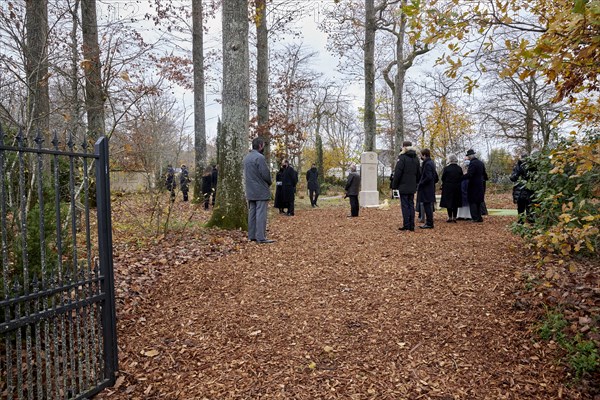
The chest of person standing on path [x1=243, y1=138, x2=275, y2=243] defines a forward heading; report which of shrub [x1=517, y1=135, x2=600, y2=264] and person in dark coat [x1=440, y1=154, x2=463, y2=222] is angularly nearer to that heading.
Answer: the person in dark coat

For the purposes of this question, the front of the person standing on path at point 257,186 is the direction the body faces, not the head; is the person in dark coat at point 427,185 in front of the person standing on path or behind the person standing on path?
in front

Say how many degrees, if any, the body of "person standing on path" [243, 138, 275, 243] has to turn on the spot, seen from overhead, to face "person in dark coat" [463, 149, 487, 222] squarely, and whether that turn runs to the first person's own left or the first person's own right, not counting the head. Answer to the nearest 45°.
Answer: approximately 45° to the first person's own right

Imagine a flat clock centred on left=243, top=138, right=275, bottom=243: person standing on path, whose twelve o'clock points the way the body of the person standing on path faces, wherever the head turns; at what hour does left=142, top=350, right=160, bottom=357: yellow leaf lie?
The yellow leaf is roughly at 5 o'clock from the person standing on path.

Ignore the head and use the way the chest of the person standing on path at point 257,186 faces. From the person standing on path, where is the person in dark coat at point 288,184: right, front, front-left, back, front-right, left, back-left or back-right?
front-left

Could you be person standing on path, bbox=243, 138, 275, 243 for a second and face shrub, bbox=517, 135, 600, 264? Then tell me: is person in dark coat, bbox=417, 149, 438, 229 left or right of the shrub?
left

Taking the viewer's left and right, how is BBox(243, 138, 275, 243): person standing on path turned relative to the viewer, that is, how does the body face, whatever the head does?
facing away from the viewer and to the right of the viewer

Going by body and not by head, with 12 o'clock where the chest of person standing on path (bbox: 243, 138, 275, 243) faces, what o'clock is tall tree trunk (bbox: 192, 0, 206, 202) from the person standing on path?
The tall tree trunk is roughly at 10 o'clock from the person standing on path.

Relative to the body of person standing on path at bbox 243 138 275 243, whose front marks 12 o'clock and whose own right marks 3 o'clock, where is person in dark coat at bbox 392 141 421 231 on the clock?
The person in dark coat is roughly at 1 o'clock from the person standing on path.

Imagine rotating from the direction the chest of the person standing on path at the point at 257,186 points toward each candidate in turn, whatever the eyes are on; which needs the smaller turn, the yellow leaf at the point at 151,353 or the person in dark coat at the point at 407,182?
the person in dark coat
